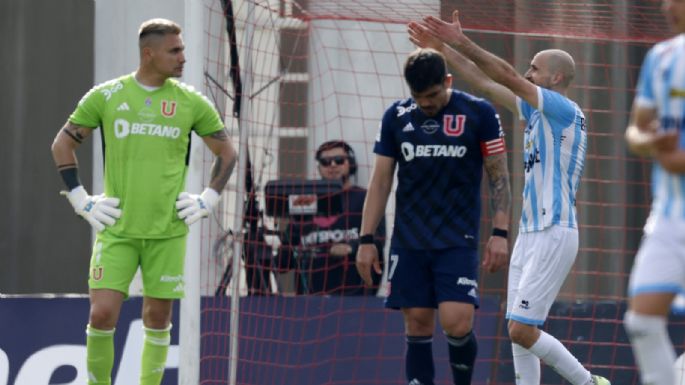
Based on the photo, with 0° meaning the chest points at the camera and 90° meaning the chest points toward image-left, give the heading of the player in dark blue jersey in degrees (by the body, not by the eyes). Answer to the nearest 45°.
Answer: approximately 0°

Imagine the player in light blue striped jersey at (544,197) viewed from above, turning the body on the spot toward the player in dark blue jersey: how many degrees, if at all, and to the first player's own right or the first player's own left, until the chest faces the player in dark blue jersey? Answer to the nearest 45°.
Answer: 0° — they already face them

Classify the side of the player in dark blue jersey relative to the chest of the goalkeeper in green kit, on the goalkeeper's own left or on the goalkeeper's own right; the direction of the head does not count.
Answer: on the goalkeeper's own left

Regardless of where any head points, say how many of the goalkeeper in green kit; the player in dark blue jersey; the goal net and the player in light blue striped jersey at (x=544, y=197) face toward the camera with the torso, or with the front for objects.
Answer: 3

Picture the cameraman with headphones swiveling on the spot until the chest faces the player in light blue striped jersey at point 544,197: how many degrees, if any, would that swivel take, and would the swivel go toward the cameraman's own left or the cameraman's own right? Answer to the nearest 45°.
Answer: approximately 90° to the cameraman's own left

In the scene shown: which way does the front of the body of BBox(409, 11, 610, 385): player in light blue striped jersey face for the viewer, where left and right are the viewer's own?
facing to the left of the viewer
